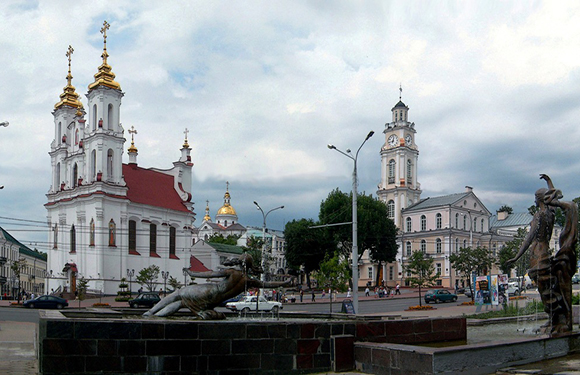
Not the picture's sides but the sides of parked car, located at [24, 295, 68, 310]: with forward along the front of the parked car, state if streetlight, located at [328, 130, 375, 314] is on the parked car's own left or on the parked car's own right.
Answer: on the parked car's own left

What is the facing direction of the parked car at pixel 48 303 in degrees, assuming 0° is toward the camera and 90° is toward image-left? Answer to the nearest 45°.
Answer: approximately 90°

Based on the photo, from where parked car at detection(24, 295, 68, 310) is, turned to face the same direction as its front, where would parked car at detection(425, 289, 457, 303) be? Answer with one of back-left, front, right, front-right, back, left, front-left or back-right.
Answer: back

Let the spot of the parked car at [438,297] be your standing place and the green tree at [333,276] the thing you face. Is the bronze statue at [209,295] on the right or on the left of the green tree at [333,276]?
left

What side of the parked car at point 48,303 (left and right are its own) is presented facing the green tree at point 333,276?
back

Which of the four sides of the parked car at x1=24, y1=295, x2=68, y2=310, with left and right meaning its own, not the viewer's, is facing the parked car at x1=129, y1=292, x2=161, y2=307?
back
